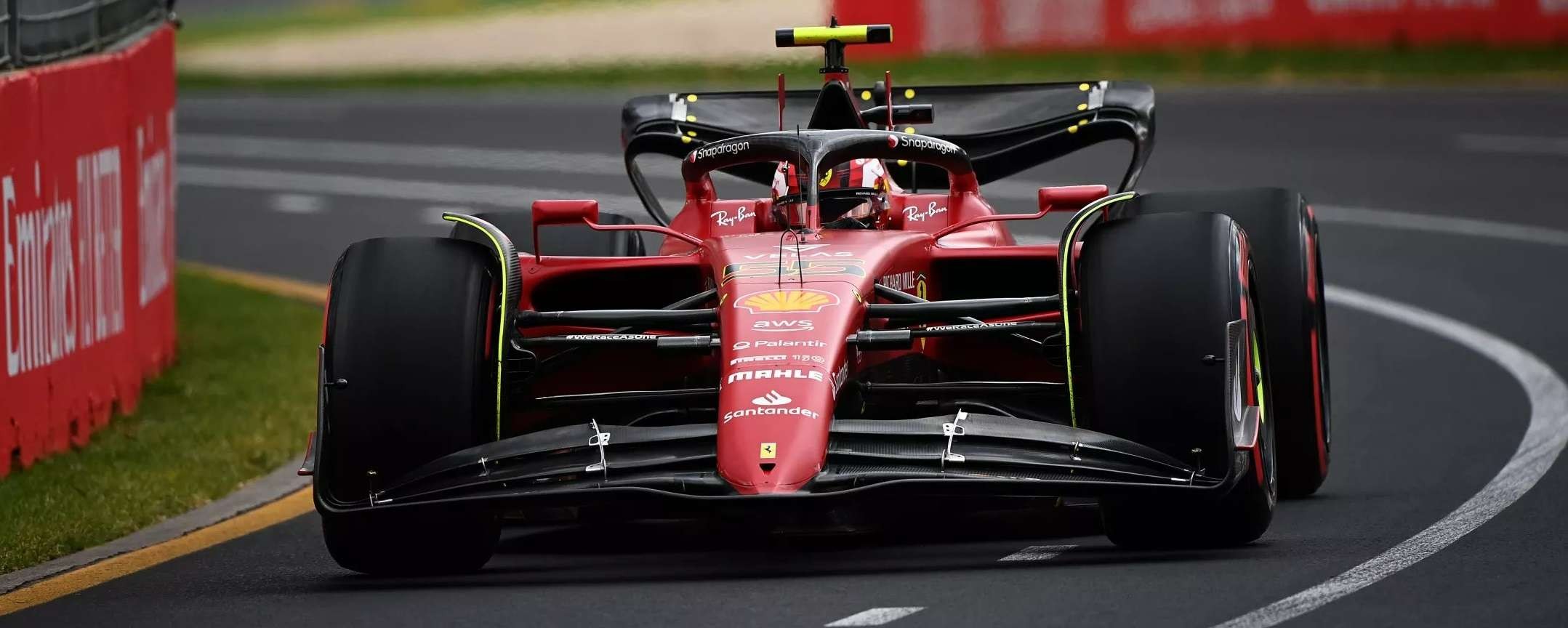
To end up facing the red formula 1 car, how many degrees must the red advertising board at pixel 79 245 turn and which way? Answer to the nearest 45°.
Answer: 0° — it already faces it

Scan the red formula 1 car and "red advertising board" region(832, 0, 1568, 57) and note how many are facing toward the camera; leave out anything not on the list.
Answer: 2

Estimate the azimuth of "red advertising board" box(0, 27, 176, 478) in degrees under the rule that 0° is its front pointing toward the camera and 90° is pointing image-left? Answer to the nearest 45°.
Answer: approximately 315°

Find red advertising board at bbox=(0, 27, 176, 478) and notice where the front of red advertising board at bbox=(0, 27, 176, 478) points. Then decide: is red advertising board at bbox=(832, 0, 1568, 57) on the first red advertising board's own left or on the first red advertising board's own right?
on the first red advertising board's own left

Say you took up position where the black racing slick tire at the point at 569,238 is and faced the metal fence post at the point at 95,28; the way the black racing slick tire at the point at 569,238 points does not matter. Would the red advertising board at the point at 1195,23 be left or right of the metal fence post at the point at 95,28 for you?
right

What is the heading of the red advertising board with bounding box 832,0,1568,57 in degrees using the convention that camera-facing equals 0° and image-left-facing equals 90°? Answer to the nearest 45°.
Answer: approximately 0°

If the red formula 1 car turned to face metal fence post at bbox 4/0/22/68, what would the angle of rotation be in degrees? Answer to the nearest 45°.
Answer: approximately 135° to its right

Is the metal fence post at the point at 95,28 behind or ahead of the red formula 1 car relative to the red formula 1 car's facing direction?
behind

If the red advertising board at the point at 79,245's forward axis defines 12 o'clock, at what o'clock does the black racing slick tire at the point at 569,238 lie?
The black racing slick tire is roughly at 12 o'clock from the red advertising board.
